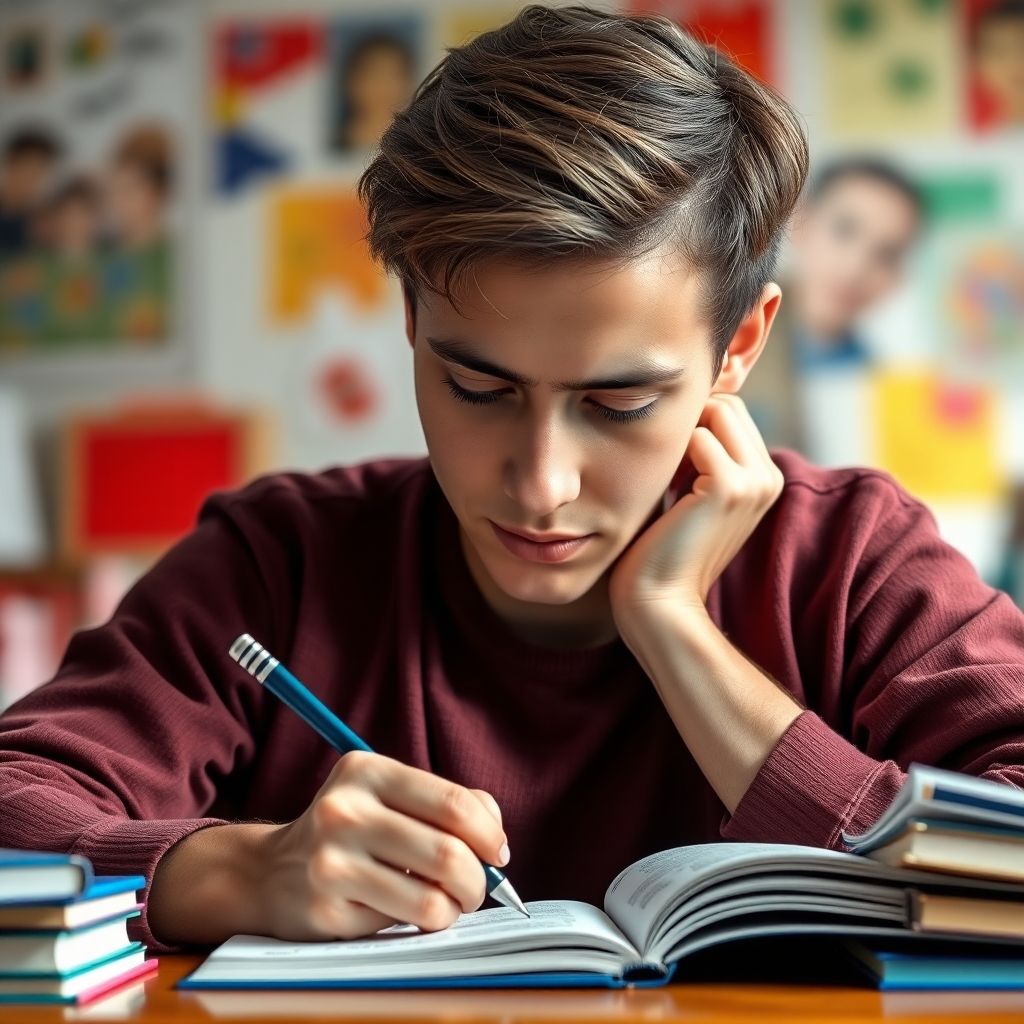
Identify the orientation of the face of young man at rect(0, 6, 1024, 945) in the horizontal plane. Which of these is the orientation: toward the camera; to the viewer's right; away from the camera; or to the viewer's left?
toward the camera

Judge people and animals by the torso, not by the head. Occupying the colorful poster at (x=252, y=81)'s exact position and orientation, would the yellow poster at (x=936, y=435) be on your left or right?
on your left

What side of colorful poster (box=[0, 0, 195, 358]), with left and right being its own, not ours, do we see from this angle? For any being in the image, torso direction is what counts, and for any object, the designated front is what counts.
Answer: front

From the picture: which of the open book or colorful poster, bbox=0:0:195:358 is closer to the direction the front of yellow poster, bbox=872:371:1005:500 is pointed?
the open book

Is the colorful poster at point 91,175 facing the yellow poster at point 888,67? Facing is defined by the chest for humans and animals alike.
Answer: no

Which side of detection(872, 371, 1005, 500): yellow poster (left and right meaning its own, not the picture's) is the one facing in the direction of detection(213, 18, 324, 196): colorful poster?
right

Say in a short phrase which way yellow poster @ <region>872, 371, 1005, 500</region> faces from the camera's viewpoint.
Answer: facing the viewer

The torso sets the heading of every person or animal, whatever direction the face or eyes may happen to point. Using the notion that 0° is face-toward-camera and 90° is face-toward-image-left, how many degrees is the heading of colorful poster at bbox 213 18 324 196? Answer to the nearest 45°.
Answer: approximately 0°

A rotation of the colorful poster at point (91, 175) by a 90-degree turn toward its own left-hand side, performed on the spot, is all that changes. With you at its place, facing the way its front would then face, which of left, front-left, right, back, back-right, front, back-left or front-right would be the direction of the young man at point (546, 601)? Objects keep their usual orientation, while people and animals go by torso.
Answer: right

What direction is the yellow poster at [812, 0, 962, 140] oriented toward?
toward the camera

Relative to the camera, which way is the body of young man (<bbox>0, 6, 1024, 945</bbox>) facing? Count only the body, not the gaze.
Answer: toward the camera

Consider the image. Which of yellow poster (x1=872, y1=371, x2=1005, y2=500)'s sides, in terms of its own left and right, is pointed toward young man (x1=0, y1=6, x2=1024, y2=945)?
front

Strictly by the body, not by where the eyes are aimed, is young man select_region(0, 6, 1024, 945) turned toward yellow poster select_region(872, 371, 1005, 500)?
no

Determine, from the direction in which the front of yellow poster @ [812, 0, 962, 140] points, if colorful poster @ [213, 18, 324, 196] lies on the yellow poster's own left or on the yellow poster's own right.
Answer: on the yellow poster's own right
